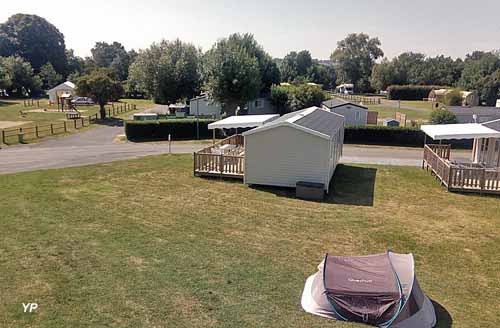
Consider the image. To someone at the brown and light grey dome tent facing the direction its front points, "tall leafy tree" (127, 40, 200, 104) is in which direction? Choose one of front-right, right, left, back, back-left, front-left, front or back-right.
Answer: back-right

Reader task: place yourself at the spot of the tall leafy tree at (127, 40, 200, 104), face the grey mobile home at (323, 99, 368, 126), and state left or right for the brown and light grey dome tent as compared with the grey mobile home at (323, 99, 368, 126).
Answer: right

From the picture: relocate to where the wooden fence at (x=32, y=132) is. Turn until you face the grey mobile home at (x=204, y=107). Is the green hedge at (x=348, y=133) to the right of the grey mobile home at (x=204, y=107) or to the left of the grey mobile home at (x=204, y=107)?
right

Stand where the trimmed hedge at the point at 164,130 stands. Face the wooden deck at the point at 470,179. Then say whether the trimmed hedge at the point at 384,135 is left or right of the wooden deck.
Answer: left
